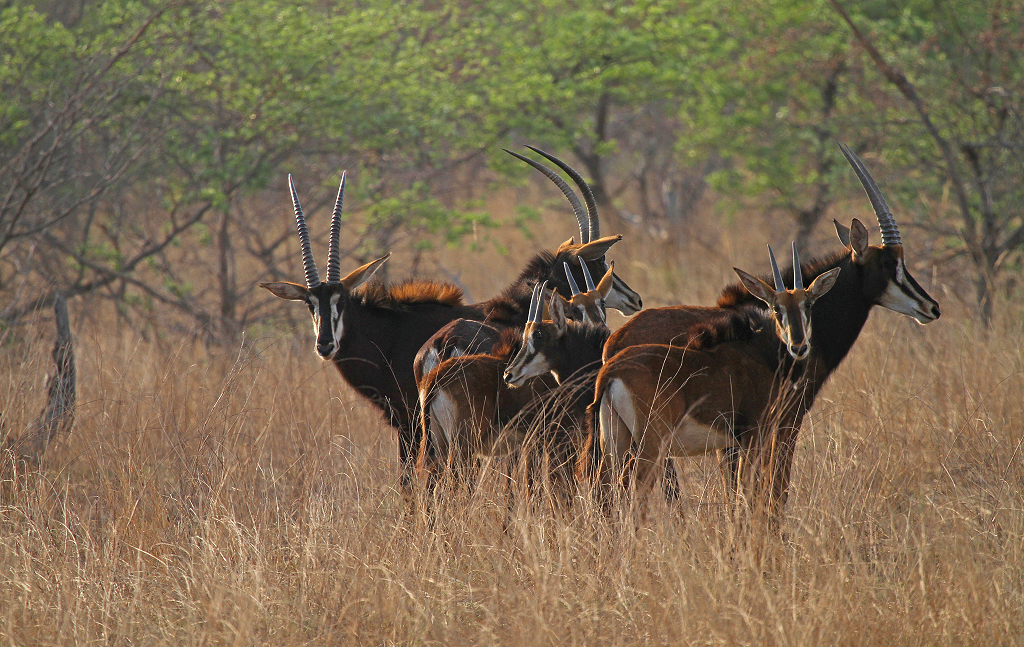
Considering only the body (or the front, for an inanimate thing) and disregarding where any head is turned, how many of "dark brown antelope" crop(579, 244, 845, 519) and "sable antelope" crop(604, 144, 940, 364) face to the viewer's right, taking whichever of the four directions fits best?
2

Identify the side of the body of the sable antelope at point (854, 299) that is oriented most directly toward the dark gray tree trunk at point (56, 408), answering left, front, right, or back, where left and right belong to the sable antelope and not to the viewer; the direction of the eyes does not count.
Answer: back

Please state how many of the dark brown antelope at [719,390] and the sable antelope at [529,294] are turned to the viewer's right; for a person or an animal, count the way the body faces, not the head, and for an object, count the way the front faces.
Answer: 2

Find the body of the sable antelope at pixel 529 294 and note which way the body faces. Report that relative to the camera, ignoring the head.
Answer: to the viewer's right

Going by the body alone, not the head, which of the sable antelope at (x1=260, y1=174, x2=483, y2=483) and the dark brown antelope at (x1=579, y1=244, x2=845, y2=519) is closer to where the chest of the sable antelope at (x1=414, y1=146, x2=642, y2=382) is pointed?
the dark brown antelope

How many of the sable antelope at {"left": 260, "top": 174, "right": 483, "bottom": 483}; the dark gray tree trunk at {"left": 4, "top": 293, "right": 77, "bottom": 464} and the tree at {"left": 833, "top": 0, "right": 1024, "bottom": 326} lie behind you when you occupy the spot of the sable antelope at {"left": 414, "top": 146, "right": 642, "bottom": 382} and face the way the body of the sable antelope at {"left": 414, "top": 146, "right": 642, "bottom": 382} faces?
2

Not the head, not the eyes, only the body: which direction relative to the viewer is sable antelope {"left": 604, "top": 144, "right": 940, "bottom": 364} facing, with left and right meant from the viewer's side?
facing to the right of the viewer

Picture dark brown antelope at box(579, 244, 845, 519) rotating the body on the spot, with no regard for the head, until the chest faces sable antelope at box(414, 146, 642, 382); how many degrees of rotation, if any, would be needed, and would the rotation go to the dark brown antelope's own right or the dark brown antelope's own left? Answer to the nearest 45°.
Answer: approximately 135° to the dark brown antelope's own left

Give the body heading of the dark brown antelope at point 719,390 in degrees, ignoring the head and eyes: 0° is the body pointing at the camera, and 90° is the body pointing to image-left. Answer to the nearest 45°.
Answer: approximately 270°

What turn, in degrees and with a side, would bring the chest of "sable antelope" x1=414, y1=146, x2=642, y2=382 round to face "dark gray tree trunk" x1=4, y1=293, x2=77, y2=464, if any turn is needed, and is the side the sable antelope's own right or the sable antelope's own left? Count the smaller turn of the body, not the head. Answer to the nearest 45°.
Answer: approximately 180°

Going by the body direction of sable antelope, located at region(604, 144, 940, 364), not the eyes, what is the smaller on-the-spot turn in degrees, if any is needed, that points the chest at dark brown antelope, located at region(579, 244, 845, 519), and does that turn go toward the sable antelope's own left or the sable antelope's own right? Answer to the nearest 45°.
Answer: approximately 135° to the sable antelope's own right
